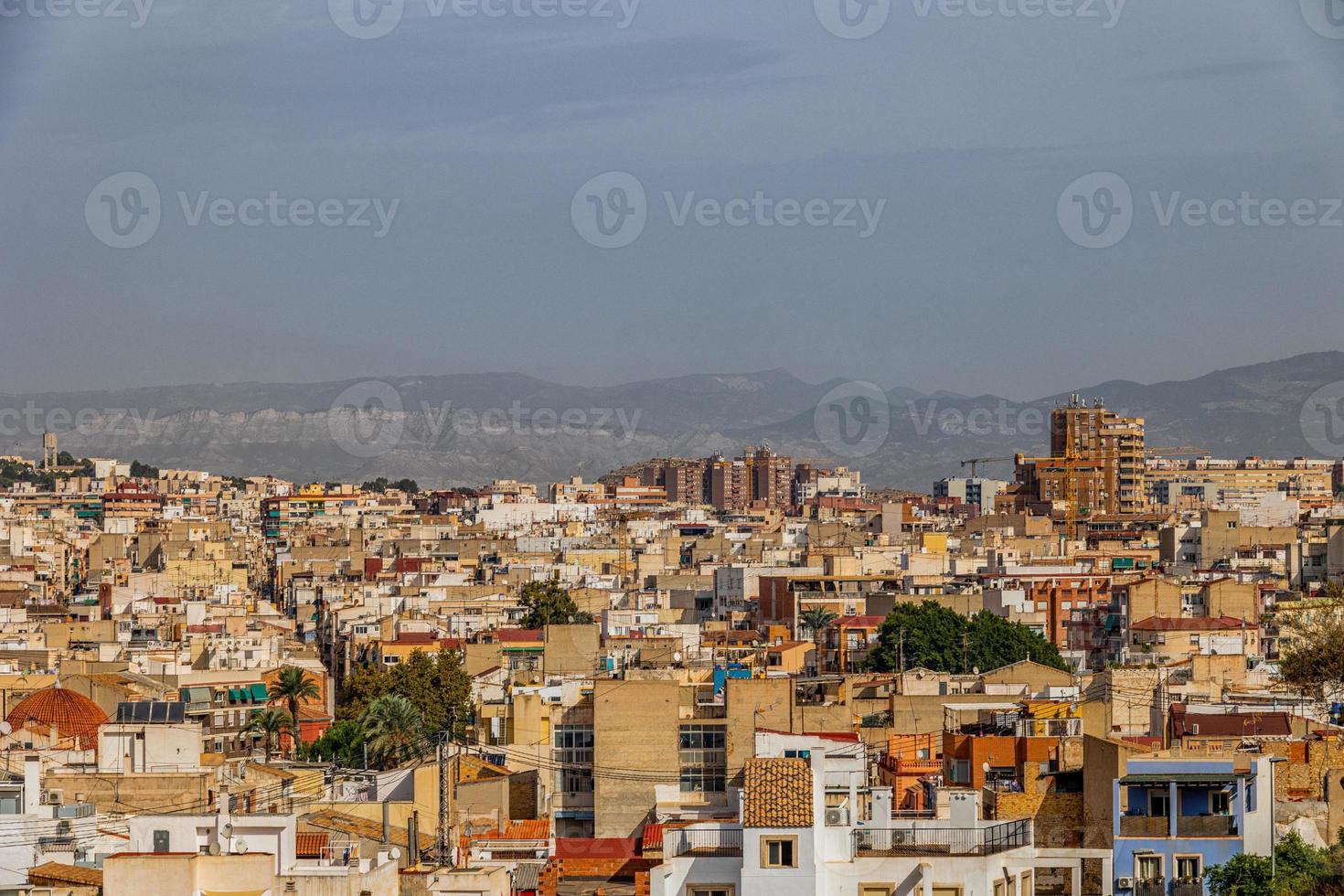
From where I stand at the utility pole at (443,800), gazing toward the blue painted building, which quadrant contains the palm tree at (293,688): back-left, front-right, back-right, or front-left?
back-left

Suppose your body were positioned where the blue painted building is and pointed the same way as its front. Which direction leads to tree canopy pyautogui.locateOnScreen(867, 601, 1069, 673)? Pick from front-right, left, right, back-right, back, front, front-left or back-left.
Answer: back

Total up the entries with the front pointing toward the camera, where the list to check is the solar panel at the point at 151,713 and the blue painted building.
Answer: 2

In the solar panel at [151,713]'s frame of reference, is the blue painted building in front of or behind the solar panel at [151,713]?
in front

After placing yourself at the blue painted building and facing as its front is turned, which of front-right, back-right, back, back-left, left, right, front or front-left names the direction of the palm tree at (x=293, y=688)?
back-right

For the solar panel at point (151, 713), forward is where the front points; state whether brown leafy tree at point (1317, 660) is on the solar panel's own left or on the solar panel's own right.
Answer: on the solar panel's own left

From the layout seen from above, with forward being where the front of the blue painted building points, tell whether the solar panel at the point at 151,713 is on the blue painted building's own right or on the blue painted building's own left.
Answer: on the blue painted building's own right

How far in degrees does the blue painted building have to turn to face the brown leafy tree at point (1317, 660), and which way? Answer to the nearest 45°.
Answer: approximately 180°

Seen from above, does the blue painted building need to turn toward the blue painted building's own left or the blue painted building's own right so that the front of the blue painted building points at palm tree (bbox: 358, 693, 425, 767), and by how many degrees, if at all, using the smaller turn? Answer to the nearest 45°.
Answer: approximately 135° to the blue painted building's own right

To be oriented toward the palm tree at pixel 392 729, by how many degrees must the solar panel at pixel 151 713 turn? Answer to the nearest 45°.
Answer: approximately 135° to its left
